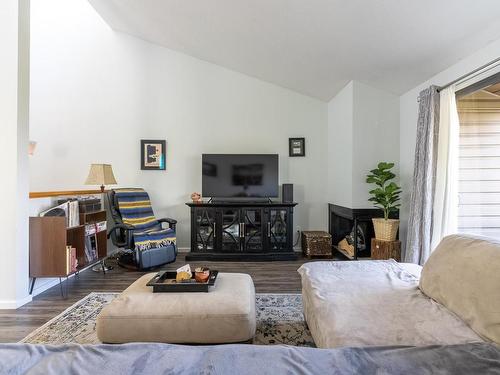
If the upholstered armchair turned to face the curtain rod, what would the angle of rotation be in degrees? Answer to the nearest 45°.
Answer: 0° — it already faces it

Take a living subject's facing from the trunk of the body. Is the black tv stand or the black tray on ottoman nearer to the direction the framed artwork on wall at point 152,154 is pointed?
the black tray on ottoman

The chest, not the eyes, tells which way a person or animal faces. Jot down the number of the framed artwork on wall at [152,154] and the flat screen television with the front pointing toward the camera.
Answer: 2

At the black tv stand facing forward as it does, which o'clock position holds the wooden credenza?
The wooden credenza is roughly at 2 o'clock from the black tv stand.

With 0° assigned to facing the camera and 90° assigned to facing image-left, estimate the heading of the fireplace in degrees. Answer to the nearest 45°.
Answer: approximately 45°

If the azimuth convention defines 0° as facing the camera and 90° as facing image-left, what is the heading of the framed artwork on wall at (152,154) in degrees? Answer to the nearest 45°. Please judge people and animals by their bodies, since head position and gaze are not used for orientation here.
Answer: approximately 0°

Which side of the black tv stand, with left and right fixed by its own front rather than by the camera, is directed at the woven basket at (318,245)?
left

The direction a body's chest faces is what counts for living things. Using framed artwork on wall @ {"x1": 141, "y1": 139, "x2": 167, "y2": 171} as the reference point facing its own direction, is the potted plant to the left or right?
on its left

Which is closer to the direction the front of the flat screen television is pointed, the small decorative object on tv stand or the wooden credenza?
the wooden credenza
